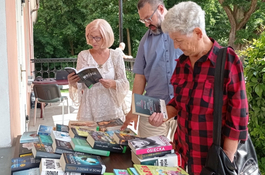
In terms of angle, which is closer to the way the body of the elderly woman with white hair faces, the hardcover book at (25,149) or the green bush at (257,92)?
the hardcover book
